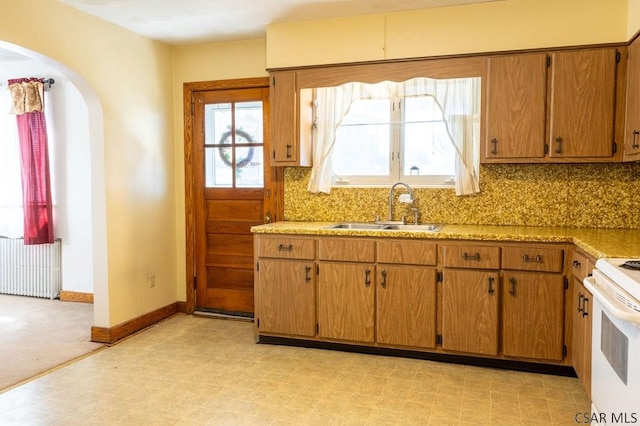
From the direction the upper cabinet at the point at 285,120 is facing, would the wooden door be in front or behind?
behind

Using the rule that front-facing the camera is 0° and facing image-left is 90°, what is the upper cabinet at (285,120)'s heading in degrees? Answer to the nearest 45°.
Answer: approximately 0°

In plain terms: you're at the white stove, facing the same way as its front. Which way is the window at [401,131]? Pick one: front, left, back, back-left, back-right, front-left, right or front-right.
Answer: right

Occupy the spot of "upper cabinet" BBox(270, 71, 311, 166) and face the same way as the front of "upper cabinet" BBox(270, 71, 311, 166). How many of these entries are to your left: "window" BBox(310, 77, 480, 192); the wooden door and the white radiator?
1

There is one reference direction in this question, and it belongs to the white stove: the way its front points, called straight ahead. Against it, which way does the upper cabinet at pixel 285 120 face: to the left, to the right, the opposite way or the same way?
to the left

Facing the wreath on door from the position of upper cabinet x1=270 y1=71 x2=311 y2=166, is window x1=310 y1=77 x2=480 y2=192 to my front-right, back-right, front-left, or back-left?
back-right

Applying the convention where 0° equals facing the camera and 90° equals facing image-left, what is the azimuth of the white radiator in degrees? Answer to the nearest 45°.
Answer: approximately 45°

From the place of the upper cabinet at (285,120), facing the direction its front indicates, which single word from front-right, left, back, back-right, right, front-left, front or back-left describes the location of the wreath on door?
back-right

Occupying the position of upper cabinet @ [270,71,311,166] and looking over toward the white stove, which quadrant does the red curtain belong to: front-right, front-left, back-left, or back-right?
back-right

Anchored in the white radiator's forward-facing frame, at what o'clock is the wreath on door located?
The wreath on door is roughly at 9 o'clock from the white radiator.

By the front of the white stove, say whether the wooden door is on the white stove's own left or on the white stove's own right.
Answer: on the white stove's own right

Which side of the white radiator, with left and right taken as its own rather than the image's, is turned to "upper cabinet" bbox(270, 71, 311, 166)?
left
